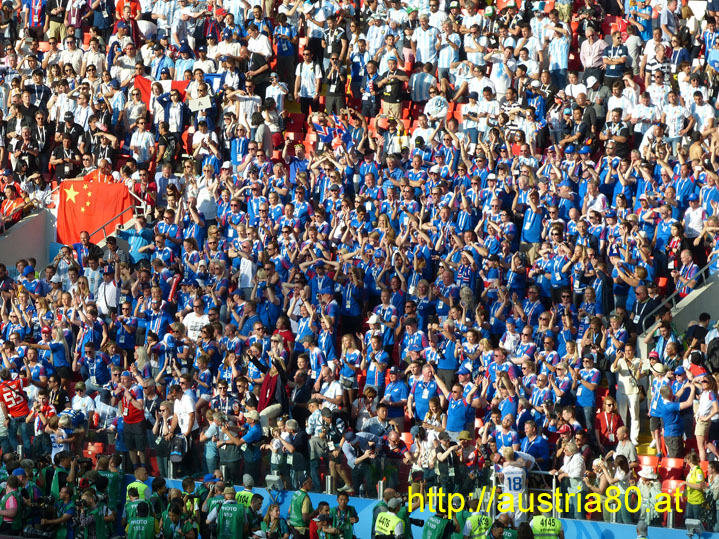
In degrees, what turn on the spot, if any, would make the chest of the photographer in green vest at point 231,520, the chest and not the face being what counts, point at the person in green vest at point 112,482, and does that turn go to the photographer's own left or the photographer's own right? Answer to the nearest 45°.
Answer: approximately 45° to the photographer's own left

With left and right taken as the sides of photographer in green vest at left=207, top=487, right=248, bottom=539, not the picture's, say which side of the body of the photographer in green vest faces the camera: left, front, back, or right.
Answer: back

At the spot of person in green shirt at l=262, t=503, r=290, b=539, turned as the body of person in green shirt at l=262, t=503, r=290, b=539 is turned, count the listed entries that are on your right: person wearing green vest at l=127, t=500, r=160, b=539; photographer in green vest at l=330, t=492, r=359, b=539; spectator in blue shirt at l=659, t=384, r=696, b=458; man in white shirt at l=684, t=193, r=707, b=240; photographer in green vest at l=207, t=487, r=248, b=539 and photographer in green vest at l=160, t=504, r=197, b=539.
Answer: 3
